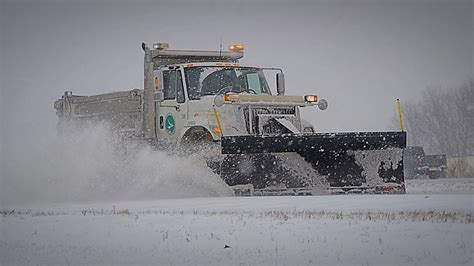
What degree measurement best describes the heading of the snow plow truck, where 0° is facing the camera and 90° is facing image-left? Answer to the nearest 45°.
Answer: approximately 315°

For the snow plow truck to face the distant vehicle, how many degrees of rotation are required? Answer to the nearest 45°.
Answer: approximately 90° to its left
